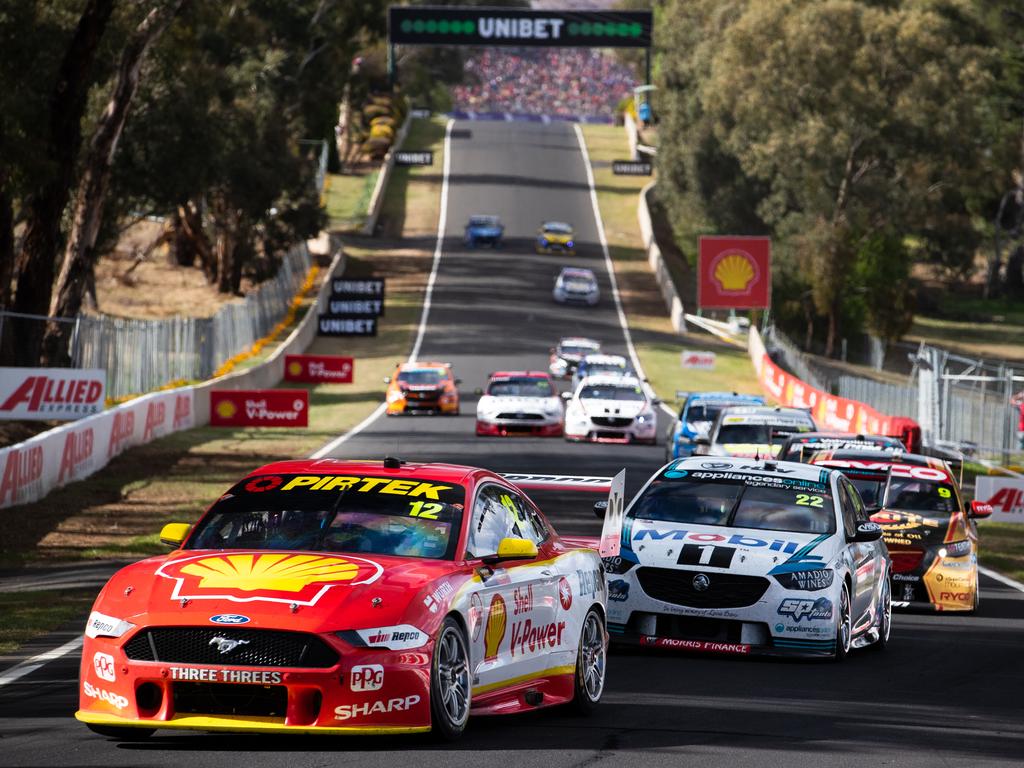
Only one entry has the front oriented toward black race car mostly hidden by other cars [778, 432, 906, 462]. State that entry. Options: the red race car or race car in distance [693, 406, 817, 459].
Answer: race car in distance [693, 406, 817, 459]

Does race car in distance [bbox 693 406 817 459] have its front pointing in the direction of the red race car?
yes

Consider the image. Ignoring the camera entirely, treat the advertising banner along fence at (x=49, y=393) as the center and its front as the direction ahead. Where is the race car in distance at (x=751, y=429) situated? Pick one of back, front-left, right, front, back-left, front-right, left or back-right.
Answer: left

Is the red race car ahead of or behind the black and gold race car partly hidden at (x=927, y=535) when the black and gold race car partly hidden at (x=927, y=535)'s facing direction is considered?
ahead

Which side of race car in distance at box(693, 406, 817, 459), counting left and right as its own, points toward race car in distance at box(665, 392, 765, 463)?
back

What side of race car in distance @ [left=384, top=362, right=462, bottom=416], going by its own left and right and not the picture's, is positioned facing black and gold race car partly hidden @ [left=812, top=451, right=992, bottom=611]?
front

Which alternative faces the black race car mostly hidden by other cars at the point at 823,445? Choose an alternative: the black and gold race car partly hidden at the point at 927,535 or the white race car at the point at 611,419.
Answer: the white race car

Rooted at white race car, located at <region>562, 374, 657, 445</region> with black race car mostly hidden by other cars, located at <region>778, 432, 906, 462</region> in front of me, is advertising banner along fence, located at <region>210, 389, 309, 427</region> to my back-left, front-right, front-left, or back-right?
back-right

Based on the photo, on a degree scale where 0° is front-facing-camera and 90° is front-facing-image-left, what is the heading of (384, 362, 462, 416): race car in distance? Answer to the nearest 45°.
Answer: approximately 0°

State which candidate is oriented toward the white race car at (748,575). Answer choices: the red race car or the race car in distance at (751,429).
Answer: the race car in distance

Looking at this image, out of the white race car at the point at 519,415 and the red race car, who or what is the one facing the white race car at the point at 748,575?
the white race car at the point at 519,415
